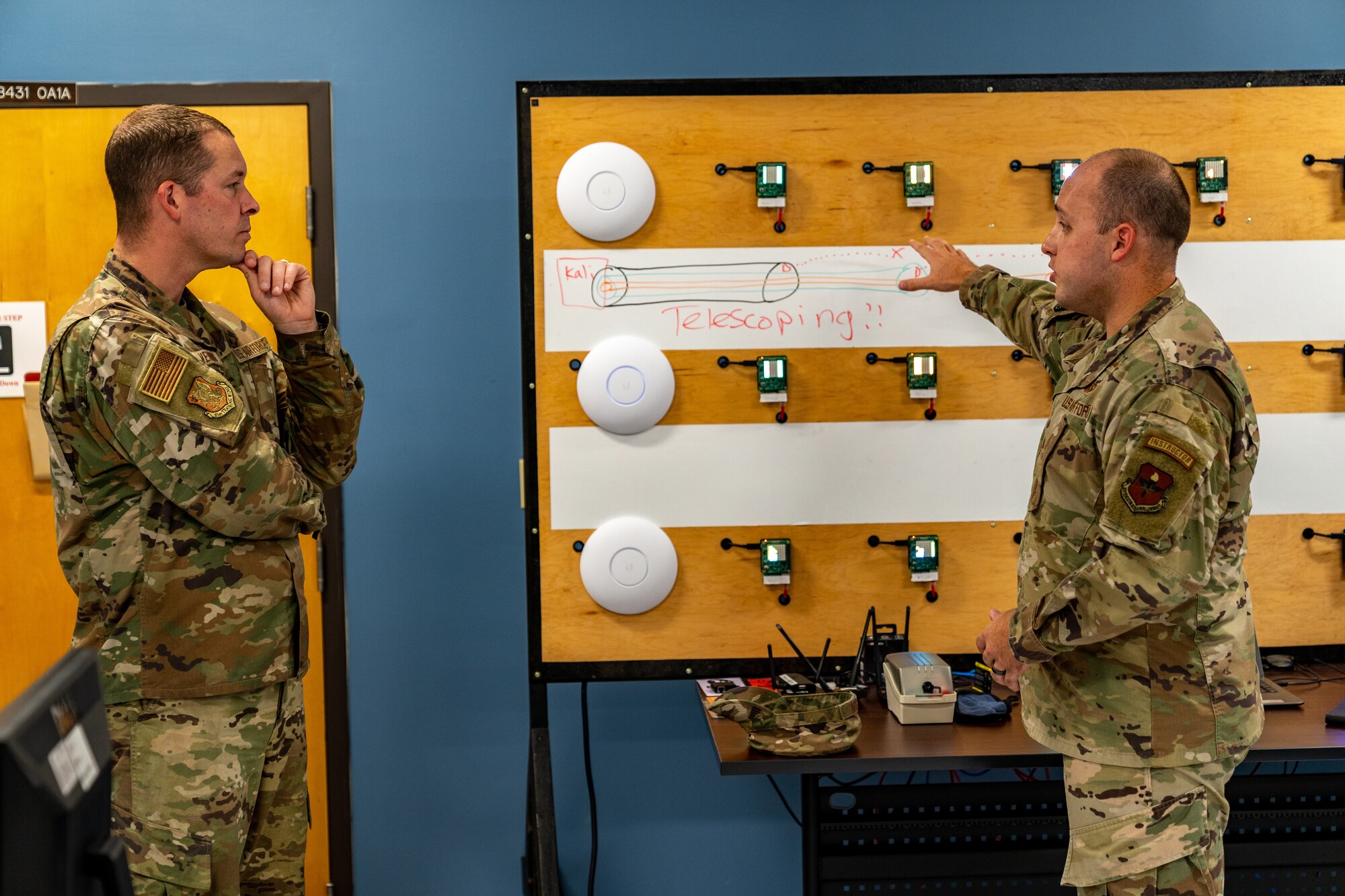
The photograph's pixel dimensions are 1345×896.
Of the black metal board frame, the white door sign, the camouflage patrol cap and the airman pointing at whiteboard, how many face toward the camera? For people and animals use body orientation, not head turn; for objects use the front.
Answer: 2

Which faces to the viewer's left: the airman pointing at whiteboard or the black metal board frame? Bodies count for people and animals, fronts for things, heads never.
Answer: the airman pointing at whiteboard

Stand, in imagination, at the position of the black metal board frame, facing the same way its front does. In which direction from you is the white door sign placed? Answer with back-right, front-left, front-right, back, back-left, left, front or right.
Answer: right

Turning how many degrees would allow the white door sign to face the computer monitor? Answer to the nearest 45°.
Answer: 0° — it already faces it

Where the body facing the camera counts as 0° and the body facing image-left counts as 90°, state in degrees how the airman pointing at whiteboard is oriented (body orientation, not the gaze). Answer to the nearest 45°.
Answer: approximately 90°

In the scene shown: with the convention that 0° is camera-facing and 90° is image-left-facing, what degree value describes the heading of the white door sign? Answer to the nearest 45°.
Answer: approximately 0°

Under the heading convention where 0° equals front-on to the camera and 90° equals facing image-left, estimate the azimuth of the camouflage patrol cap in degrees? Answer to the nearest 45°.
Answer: approximately 90°
